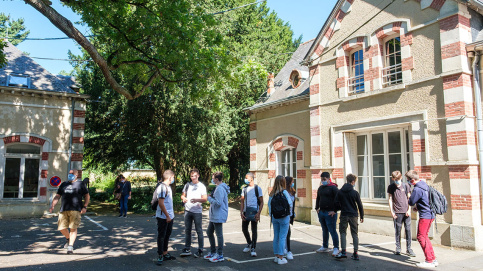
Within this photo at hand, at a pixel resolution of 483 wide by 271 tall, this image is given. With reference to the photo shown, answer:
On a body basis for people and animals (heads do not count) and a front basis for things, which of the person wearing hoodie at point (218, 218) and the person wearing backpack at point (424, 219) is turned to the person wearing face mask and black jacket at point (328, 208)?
the person wearing backpack at point (424, 219)

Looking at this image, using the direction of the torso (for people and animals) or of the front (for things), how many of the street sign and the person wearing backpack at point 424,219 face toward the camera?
1

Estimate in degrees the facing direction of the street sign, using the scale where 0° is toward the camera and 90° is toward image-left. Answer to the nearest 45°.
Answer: approximately 0°

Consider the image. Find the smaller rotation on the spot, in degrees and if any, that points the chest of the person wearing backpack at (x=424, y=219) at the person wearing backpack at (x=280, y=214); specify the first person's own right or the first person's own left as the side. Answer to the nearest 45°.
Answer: approximately 45° to the first person's own left

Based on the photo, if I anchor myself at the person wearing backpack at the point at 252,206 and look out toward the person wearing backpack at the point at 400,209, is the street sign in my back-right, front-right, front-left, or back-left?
back-left

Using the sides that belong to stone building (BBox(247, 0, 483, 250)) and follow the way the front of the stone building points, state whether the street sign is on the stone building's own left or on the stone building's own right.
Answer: on the stone building's own right

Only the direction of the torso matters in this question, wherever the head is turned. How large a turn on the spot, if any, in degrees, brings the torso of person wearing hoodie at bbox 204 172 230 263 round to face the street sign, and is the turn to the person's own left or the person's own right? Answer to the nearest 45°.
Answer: approximately 45° to the person's own right

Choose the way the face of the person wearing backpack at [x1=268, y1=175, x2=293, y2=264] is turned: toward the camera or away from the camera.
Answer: away from the camera

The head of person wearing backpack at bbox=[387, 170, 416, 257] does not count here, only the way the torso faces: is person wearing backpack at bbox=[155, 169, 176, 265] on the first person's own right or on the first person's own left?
on the first person's own right

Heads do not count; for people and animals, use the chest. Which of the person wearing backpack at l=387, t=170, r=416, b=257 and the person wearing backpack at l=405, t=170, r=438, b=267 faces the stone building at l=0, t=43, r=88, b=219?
the person wearing backpack at l=405, t=170, r=438, b=267
